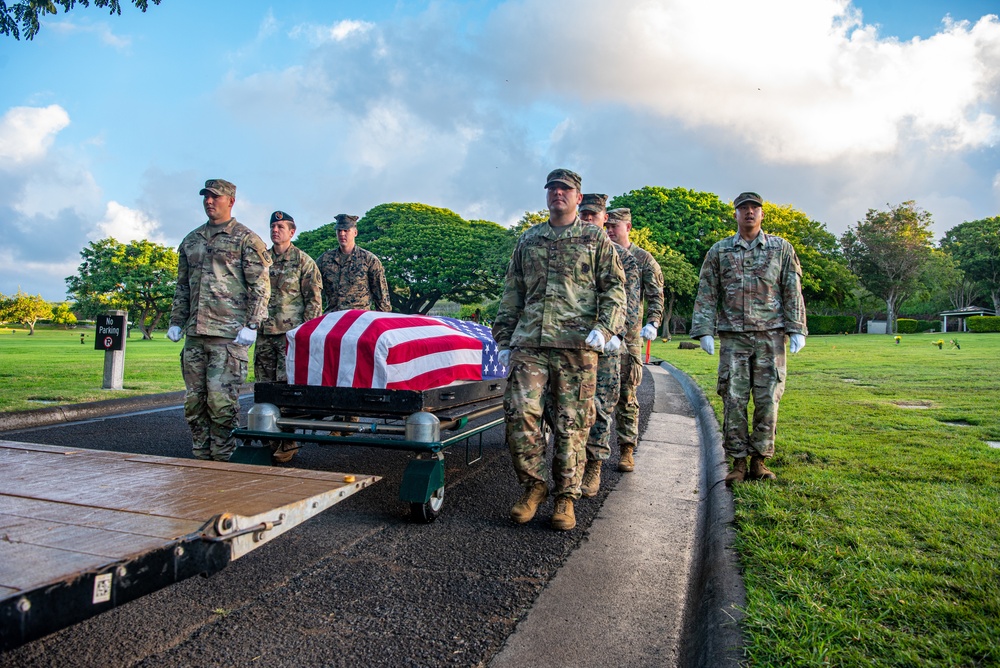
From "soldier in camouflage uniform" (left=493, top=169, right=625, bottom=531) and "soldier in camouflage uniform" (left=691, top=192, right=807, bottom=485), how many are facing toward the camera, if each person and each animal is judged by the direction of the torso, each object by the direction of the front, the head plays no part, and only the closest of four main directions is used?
2

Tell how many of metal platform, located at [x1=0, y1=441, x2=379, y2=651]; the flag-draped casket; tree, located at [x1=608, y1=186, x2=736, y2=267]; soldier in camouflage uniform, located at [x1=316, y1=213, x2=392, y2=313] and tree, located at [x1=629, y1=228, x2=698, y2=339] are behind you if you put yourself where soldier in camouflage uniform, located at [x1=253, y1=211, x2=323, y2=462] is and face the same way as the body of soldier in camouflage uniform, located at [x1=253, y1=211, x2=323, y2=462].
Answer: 3

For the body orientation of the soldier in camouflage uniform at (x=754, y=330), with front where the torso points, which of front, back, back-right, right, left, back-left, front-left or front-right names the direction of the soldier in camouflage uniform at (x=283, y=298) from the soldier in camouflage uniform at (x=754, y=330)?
right

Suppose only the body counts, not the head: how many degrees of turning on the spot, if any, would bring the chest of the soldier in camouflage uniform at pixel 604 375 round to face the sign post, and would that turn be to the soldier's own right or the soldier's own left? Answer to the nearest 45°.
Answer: approximately 90° to the soldier's own right

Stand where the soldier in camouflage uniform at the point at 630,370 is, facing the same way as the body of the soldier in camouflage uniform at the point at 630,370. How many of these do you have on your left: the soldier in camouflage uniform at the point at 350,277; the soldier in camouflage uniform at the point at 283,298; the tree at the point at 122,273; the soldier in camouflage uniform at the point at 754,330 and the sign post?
1

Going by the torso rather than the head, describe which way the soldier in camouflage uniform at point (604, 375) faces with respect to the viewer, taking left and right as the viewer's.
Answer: facing the viewer and to the left of the viewer

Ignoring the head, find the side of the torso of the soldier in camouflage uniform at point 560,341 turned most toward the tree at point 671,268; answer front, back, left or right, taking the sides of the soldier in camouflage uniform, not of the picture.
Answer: back

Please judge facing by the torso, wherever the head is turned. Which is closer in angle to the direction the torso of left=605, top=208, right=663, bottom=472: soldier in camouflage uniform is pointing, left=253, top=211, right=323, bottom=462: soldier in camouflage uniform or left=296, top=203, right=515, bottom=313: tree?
the soldier in camouflage uniform

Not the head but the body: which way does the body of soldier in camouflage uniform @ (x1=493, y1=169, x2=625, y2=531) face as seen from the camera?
toward the camera

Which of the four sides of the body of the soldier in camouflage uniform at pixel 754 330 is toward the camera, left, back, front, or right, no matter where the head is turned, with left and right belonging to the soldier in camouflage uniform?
front
